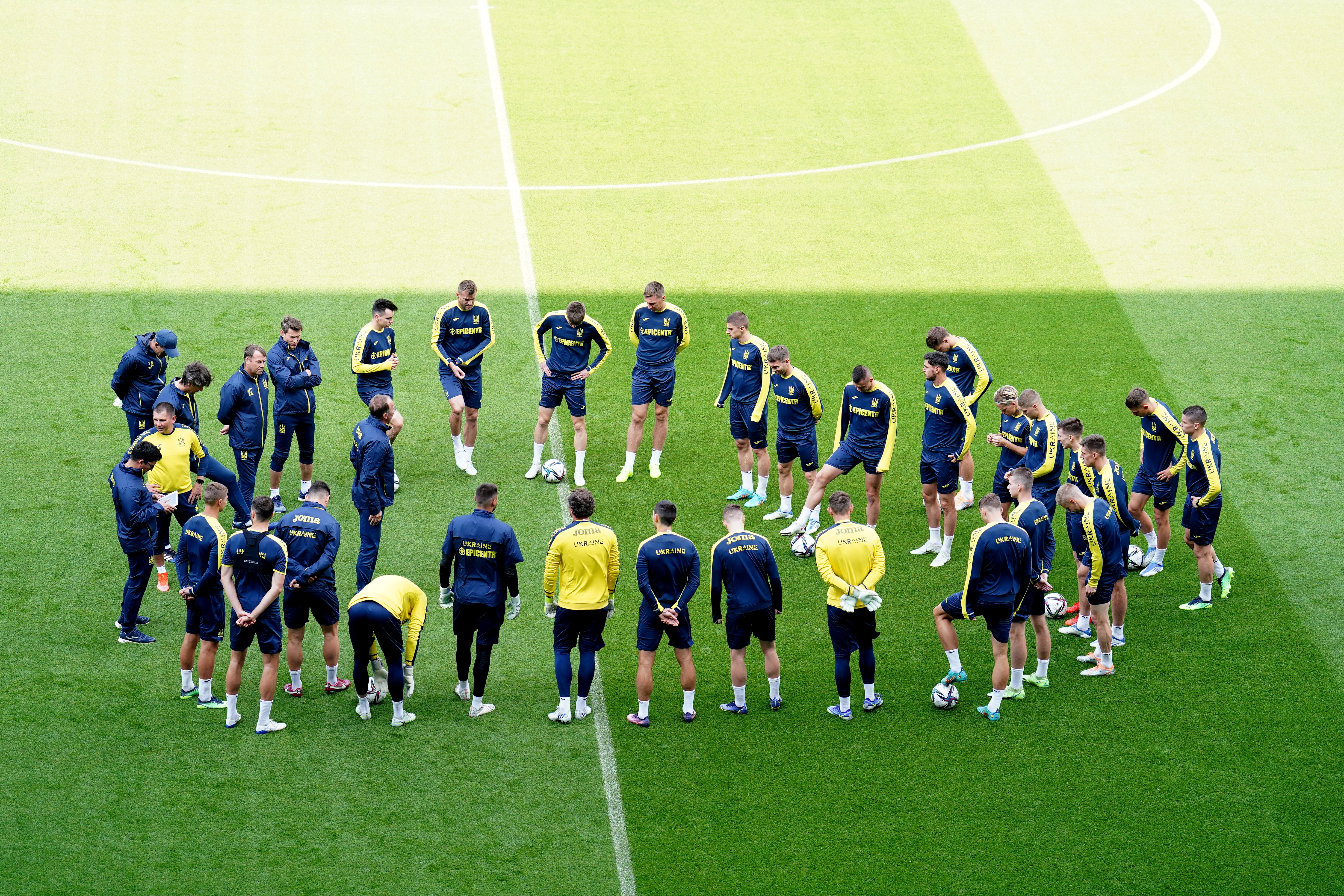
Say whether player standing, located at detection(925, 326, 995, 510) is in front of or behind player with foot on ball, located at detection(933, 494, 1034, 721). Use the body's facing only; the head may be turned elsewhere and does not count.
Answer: in front

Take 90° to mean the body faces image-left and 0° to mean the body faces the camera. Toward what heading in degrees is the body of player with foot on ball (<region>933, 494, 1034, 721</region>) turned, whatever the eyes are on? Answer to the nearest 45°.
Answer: approximately 135°

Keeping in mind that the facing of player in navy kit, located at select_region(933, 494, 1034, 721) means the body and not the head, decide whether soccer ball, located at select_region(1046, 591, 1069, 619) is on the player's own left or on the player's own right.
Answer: on the player's own right

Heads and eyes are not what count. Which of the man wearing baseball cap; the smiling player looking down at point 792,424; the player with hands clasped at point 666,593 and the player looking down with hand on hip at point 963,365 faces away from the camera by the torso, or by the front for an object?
the player with hands clasped at point 666,593

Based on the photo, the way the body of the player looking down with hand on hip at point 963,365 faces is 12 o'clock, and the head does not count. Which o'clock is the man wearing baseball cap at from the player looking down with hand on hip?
The man wearing baseball cap is roughly at 1 o'clock from the player looking down with hand on hip.

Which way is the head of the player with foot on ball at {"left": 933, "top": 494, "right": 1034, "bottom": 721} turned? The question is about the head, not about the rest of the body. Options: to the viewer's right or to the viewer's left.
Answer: to the viewer's left

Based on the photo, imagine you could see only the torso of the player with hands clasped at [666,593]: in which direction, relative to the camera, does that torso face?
away from the camera

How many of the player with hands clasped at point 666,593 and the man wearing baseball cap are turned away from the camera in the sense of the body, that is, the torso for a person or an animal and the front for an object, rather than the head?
1

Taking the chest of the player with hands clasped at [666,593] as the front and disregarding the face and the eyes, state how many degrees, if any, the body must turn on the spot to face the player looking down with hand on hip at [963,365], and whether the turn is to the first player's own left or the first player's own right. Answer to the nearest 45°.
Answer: approximately 45° to the first player's own right

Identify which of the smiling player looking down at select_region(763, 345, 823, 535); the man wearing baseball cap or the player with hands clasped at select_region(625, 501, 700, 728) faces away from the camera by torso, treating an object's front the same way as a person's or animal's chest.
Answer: the player with hands clasped at select_region(625, 501, 700, 728)

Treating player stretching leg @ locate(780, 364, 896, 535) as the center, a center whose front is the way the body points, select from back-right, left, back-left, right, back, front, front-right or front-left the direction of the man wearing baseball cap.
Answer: front-right
